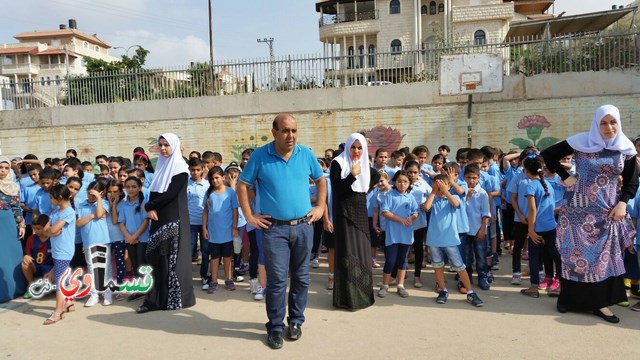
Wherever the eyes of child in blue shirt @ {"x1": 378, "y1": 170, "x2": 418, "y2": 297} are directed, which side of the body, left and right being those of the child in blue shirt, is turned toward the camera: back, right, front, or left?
front

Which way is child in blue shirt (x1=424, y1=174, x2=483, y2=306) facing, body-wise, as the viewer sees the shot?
toward the camera

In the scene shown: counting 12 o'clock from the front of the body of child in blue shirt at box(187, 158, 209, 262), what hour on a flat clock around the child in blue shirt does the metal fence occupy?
The metal fence is roughly at 7 o'clock from the child in blue shirt.

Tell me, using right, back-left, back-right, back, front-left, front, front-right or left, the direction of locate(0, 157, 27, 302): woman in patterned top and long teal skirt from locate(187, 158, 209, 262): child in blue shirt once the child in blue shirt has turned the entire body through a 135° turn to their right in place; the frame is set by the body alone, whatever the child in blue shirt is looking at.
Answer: front-left

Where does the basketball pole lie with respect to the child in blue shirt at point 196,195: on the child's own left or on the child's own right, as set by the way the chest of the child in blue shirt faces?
on the child's own left

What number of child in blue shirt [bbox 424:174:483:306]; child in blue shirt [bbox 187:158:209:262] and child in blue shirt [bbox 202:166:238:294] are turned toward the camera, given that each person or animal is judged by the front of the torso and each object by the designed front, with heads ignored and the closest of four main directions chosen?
3

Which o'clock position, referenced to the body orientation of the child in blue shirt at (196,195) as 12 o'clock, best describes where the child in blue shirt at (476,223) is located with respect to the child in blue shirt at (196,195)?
the child in blue shirt at (476,223) is roughly at 10 o'clock from the child in blue shirt at (196,195).

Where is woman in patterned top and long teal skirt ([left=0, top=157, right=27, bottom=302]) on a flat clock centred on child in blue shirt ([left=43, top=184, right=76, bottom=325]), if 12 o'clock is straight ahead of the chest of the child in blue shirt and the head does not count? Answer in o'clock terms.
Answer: The woman in patterned top and long teal skirt is roughly at 2 o'clock from the child in blue shirt.

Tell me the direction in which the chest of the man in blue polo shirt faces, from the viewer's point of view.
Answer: toward the camera
